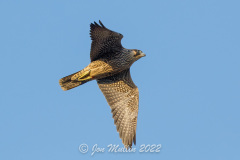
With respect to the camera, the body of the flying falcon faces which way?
to the viewer's right
